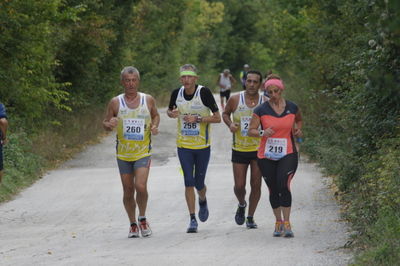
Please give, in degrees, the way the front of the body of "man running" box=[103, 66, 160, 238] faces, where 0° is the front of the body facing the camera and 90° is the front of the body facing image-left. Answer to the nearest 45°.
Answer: approximately 0°

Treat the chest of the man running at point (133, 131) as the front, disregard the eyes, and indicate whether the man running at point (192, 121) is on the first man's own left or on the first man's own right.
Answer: on the first man's own left

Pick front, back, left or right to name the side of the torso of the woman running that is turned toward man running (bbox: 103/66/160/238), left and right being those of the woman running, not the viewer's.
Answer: right

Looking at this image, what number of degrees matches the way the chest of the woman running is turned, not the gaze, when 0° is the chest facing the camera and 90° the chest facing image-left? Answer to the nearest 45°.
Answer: approximately 0°

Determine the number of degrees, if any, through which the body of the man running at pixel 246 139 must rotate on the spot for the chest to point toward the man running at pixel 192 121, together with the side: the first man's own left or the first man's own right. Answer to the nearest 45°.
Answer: approximately 90° to the first man's own right

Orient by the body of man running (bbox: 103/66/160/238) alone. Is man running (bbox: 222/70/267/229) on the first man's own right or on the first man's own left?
on the first man's own left

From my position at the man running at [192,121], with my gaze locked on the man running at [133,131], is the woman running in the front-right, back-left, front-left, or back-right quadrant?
back-left

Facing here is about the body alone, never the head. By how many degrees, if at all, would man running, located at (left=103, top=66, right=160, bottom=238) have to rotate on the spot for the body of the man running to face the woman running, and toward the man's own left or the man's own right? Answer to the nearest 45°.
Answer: approximately 90° to the man's own left

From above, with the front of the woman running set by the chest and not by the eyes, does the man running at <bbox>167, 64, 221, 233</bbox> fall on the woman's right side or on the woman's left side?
on the woman's right side
